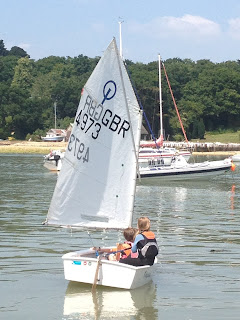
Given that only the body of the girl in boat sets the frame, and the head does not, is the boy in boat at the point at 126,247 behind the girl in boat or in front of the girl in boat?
in front

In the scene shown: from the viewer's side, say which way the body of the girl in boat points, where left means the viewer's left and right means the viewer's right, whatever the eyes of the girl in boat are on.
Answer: facing away from the viewer and to the left of the viewer
